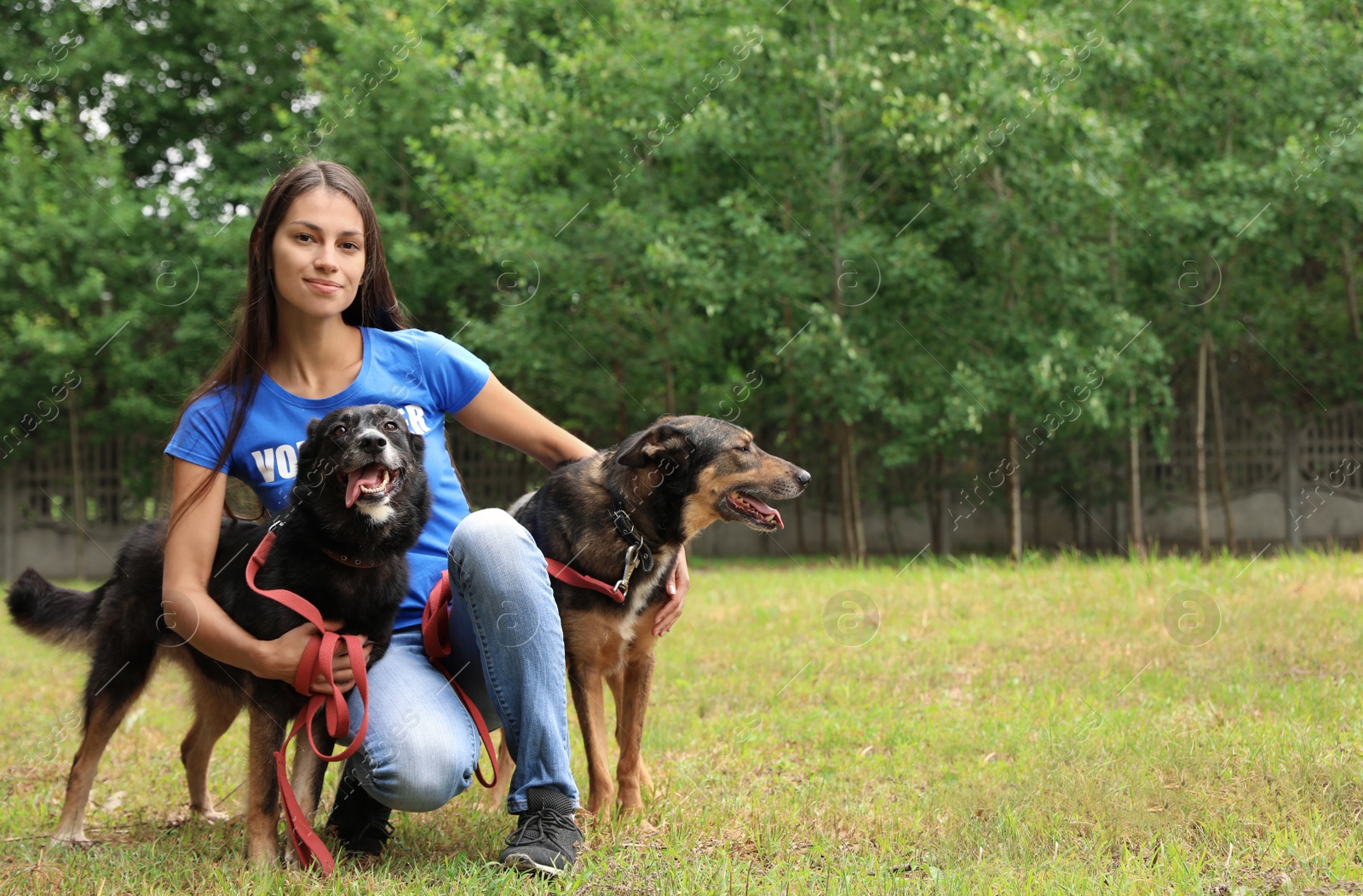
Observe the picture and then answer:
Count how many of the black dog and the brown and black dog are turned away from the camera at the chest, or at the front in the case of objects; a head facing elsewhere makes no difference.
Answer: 0

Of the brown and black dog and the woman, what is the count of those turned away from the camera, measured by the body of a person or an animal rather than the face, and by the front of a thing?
0

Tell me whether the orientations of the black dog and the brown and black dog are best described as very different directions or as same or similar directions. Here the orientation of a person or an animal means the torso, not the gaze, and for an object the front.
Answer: same or similar directions

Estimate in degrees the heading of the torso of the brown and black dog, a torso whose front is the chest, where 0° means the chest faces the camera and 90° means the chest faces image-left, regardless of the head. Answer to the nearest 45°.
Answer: approximately 315°

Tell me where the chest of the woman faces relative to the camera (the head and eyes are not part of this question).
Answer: toward the camera

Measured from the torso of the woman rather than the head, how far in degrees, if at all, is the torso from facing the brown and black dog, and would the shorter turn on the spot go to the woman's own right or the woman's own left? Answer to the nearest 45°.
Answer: approximately 135° to the woman's own left

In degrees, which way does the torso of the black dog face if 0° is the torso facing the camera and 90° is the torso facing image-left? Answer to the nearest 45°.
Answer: approximately 315°
